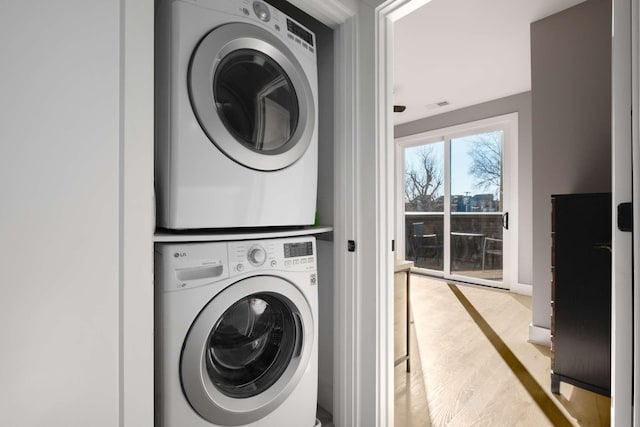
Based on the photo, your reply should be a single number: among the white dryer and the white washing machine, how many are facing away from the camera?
0

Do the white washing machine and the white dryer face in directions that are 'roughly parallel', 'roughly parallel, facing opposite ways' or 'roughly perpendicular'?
roughly parallel

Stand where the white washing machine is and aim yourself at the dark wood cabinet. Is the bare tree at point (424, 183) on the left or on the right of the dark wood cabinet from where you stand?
left

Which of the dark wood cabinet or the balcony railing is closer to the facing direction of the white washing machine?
the dark wood cabinet

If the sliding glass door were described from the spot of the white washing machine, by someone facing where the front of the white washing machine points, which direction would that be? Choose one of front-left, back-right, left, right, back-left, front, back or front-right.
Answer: left

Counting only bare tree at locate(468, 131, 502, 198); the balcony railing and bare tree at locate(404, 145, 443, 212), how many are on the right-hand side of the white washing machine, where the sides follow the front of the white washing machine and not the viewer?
0

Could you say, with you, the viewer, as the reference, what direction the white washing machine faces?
facing the viewer and to the right of the viewer
